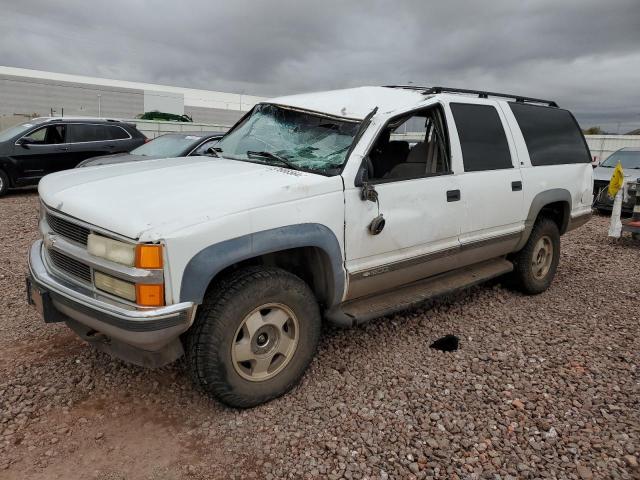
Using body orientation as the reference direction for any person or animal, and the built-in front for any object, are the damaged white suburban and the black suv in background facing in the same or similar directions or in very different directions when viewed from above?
same or similar directions

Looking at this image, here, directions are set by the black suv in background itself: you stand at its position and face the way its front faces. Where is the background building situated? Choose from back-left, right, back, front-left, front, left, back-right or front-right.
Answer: back-right

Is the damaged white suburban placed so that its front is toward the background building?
no

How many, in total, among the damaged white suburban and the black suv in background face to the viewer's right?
0

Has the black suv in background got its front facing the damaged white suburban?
no

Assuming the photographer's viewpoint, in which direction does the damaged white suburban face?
facing the viewer and to the left of the viewer

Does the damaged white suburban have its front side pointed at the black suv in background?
no

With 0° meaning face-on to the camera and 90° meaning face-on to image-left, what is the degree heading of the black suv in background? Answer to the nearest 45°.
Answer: approximately 45°
